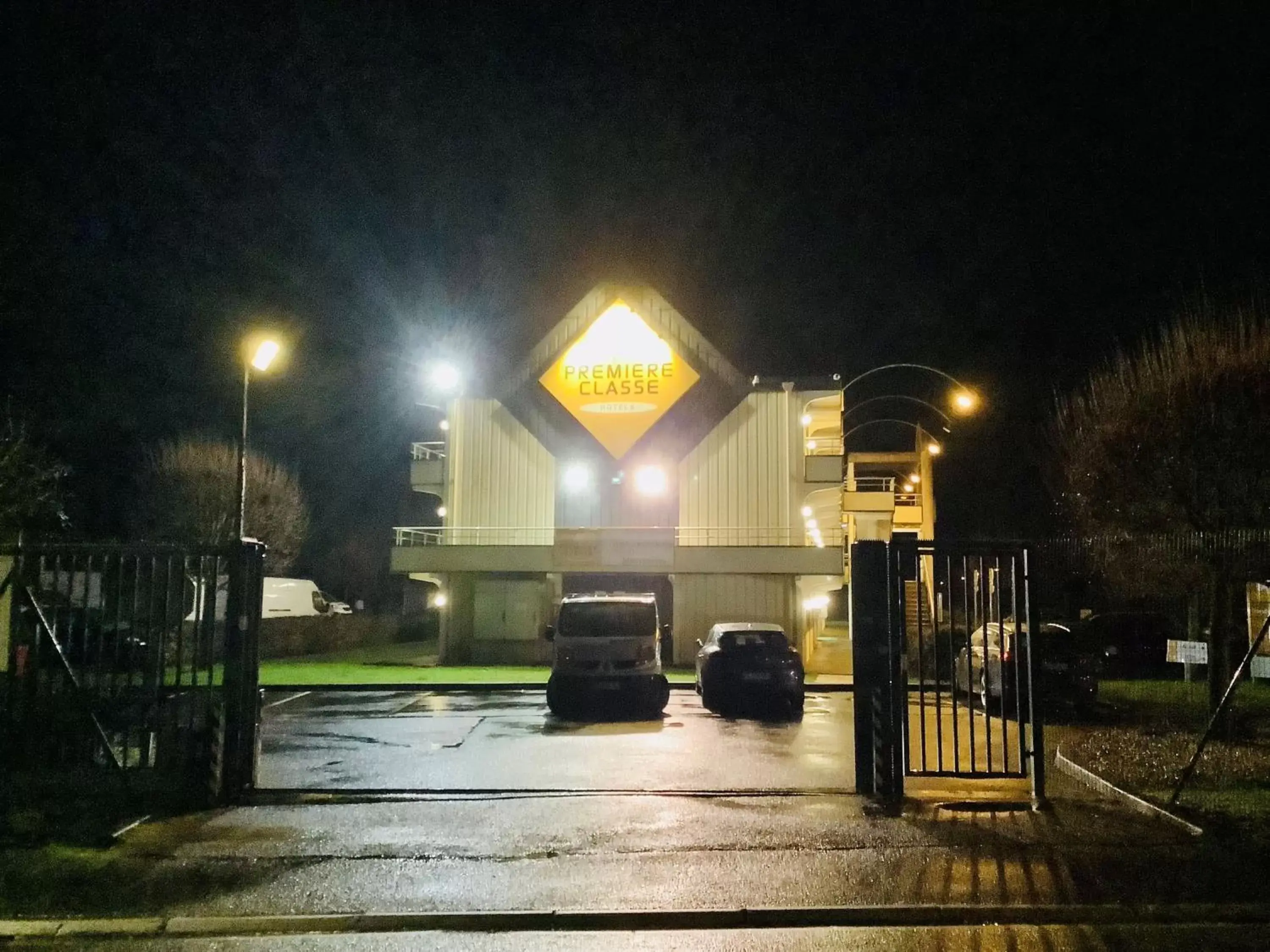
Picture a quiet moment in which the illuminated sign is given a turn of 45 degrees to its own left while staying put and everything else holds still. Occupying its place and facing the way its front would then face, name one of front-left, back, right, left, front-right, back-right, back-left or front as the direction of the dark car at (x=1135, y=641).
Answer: front-left

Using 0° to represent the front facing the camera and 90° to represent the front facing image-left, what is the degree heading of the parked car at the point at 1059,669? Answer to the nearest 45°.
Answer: approximately 135°

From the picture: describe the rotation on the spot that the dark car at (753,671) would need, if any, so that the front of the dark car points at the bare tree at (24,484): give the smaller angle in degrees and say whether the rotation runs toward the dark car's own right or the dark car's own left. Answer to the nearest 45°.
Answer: approximately 90° to the dark car's own left

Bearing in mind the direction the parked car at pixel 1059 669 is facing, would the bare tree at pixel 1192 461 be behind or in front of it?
behind

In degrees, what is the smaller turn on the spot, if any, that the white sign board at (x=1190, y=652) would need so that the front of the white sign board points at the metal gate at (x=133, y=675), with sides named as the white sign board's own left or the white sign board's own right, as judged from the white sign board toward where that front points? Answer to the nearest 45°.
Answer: approximately 45° to the white sign board's own right

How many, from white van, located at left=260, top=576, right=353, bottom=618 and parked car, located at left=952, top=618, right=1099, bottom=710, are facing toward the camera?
0

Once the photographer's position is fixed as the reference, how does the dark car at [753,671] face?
facing away from the viewer

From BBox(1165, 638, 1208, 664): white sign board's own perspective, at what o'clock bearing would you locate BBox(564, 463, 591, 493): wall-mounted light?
The wall-mounted light is roughly at 4 o'clock from the white sign board.

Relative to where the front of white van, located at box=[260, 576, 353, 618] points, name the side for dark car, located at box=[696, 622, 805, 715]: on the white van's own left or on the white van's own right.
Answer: on the white van's own right

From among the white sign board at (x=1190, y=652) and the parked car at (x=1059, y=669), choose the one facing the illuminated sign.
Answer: the parked car

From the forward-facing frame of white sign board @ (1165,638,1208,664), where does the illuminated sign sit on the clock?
The illuminated sign is roughly at 4 o'clock from the white sign board.

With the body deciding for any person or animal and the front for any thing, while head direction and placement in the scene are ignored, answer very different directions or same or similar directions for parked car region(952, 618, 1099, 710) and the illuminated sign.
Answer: very different directions

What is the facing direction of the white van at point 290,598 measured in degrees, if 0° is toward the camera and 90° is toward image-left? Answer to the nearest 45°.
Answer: approximately 270°

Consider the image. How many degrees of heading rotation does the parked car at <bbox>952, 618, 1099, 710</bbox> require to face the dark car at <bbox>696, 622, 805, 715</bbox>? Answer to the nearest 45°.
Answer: approximately 45° to its left

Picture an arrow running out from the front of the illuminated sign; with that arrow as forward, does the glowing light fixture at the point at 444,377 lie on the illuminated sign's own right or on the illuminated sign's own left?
on the illuminated sign's own right

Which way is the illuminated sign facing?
toward the camera

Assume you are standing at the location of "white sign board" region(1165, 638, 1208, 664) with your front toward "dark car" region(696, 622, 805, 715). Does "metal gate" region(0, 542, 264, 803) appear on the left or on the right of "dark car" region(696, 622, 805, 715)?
left

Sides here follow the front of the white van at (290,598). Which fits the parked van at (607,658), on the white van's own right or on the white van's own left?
on the white van's own right

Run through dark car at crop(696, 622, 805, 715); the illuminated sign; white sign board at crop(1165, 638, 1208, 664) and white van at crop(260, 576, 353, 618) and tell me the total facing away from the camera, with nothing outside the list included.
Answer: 1
